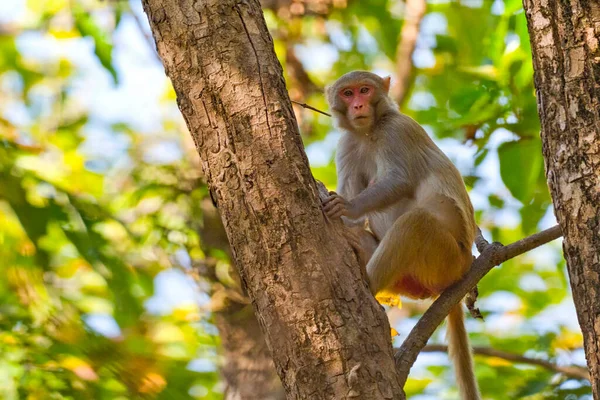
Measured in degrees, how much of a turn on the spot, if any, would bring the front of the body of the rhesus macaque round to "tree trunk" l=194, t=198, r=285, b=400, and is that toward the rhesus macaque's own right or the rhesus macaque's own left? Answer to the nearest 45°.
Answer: approximately 90° to the rhesus macaque's own right

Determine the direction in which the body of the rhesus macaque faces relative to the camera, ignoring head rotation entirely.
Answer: to the viewer's left

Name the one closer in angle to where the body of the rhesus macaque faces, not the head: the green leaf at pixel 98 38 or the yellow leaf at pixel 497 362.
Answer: the green leaf

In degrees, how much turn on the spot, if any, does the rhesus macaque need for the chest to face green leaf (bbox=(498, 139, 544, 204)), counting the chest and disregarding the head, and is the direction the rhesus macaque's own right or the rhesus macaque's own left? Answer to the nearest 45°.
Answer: approximately 180°
